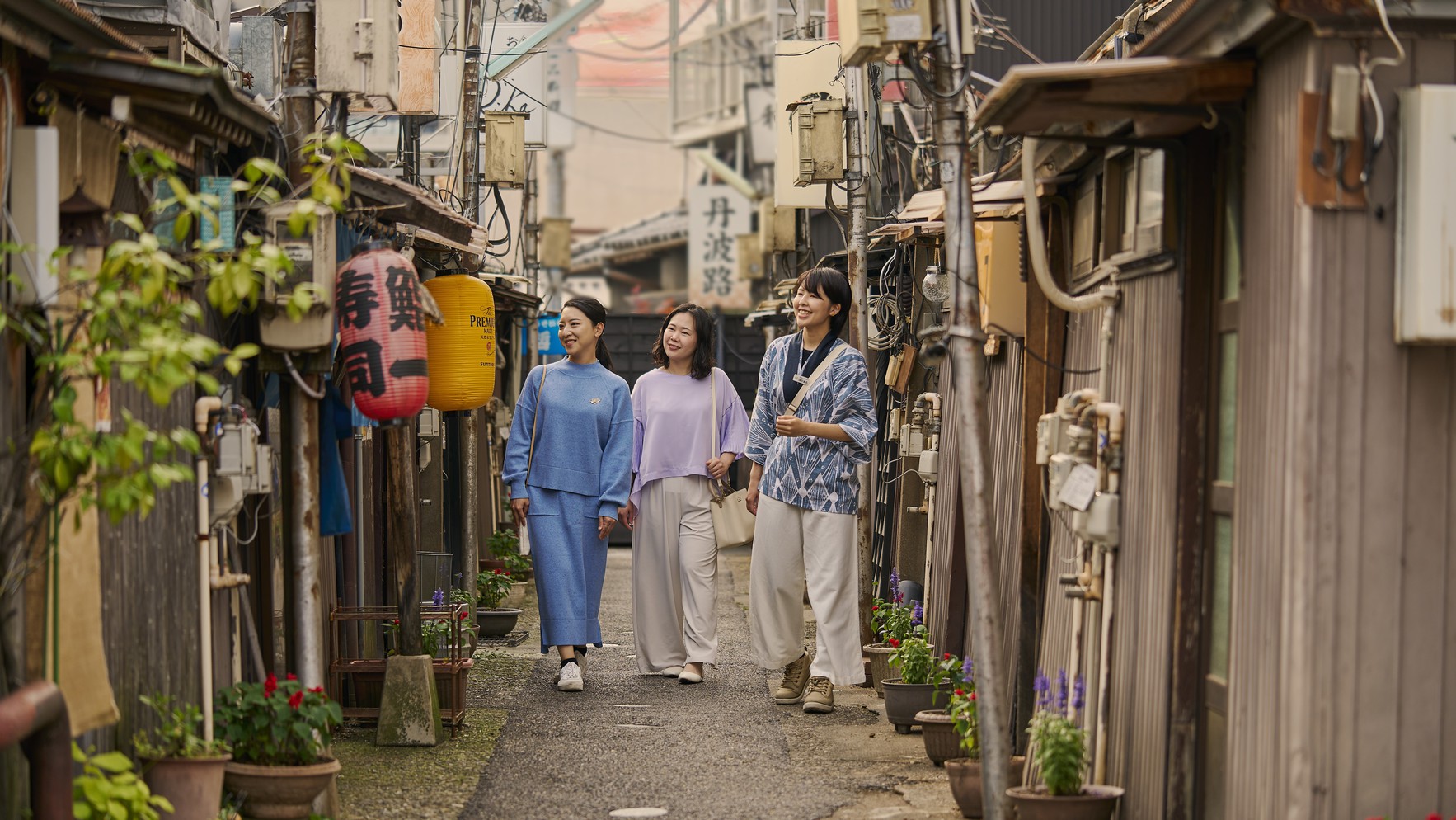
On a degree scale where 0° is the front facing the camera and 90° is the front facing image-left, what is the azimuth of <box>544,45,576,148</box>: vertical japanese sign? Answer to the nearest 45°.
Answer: approximately 0°

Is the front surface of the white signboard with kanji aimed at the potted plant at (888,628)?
yes

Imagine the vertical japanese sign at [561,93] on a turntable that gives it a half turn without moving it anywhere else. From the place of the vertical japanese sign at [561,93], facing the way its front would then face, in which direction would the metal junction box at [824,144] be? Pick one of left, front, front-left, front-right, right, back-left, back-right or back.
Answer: back

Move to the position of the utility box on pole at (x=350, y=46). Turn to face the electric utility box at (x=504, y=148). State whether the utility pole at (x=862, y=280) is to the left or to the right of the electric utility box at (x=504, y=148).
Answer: right

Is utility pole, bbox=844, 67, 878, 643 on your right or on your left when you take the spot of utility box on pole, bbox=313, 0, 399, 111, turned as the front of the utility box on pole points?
on your left

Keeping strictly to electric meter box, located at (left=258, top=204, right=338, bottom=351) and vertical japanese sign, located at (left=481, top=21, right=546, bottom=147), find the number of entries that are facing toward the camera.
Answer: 2

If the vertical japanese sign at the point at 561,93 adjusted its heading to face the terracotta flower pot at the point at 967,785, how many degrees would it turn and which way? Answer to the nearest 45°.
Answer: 0° — it already faces it

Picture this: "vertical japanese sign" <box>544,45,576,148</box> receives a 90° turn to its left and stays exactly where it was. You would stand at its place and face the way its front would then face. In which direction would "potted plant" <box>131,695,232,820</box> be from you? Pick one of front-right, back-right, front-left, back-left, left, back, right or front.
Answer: right

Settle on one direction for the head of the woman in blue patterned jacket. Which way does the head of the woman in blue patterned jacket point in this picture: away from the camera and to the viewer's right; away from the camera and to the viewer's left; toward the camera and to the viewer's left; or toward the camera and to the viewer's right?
toward the camera and to the viewer's left
